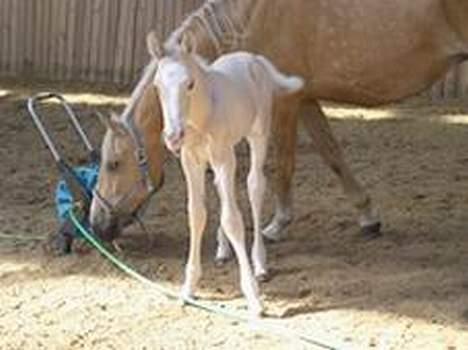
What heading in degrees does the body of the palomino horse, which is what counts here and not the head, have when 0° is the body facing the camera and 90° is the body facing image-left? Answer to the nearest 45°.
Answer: approximately 90°

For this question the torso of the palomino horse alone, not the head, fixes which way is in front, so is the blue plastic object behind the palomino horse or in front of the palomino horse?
in front

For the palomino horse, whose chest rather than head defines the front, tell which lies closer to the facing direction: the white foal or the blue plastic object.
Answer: the blue plastic object

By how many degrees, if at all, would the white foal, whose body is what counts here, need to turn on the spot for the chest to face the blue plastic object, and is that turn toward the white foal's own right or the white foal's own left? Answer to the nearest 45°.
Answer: approximately 90° to the white foal's own right

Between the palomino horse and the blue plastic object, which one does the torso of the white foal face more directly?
the blue plastic object

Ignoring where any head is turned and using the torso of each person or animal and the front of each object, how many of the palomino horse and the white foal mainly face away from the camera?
0

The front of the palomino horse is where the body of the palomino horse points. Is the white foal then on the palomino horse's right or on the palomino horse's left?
on the palomino horse's left

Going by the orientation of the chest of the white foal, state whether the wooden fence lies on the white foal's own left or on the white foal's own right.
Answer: on the white foal's own right
